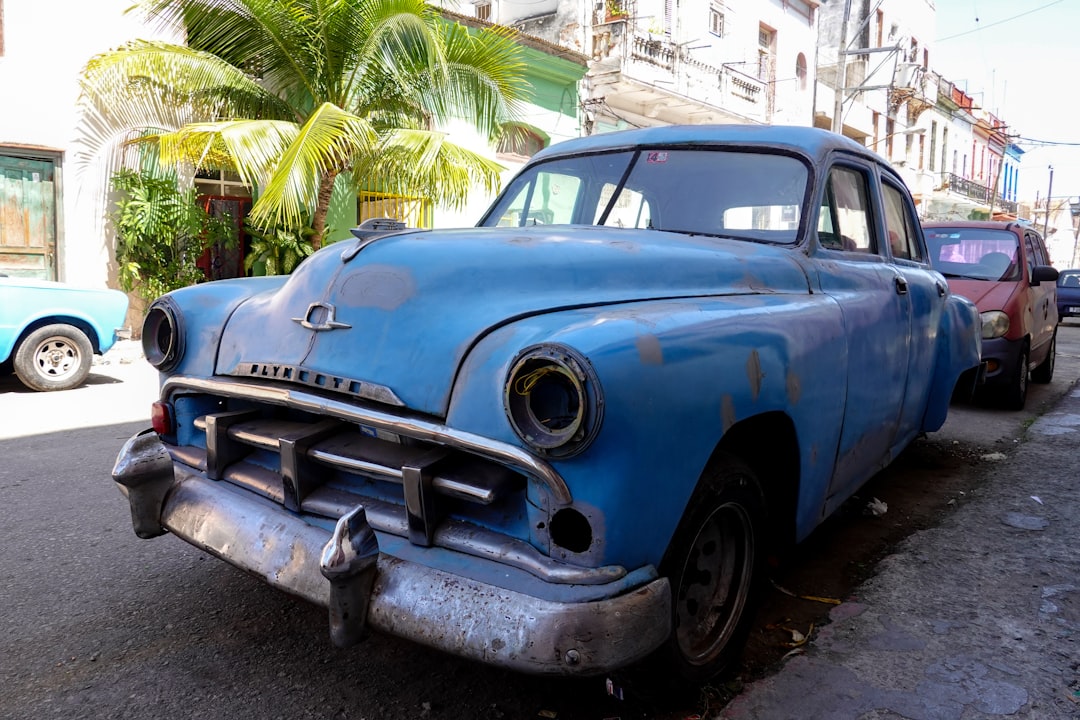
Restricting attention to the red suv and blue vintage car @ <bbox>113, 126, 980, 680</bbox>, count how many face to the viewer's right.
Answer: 0

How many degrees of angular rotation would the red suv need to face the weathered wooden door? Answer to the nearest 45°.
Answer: approximately 45° to its right

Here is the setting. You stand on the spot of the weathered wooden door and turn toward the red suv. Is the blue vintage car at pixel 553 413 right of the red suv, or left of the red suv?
right

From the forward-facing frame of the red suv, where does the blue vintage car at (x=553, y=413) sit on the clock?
The blue vintage car is roughly at 11 o'clock from the red suv.

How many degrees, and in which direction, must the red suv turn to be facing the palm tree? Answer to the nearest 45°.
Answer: approximately 45° to its right

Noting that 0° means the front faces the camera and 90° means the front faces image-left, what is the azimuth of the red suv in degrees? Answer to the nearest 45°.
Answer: approximately 45°

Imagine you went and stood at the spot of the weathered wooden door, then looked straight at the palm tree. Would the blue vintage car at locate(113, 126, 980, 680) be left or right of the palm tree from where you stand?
right

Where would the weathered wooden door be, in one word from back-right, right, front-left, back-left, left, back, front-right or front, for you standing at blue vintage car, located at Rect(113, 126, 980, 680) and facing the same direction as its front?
right

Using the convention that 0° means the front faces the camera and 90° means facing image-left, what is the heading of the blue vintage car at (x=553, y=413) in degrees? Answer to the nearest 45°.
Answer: approximately 45°

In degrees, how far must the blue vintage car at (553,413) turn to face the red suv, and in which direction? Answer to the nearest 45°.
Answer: approximately 180°
